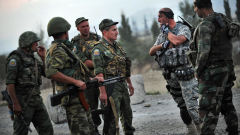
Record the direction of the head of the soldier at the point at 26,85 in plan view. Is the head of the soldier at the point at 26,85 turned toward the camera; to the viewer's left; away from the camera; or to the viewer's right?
to the viewer's right

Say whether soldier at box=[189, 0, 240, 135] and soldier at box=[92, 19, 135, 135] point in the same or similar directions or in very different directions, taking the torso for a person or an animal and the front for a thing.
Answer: very different directions

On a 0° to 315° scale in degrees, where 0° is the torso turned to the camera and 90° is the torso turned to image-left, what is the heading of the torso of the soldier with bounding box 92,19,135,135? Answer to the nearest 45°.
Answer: approximately 315°

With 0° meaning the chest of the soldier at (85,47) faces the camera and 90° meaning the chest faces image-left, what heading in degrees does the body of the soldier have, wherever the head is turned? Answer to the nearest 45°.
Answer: approximately 315°

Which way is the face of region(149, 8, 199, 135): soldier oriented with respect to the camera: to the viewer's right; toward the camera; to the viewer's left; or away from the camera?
to the viewer's left

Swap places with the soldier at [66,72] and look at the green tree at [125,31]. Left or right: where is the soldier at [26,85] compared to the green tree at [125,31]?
left

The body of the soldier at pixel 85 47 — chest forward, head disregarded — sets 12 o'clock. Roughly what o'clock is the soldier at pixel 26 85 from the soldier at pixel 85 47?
the soldier at pixel 26 85 is roughly at 3 o'clock from the soldier at pixel 85 47.

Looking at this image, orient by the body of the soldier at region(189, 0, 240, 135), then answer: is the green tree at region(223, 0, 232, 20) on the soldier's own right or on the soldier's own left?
on the soldier's own right

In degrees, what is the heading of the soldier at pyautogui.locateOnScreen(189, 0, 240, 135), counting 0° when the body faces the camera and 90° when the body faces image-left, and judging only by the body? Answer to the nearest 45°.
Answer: approximately 135°
